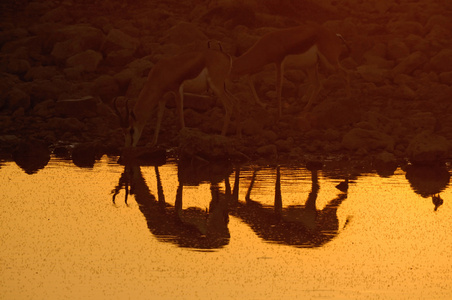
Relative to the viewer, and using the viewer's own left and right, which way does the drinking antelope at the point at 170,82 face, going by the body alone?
facing to the left of the viewer

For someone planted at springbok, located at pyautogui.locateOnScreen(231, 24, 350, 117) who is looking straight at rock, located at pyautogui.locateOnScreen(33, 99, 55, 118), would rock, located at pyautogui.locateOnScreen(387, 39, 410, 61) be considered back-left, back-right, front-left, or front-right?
back-right
